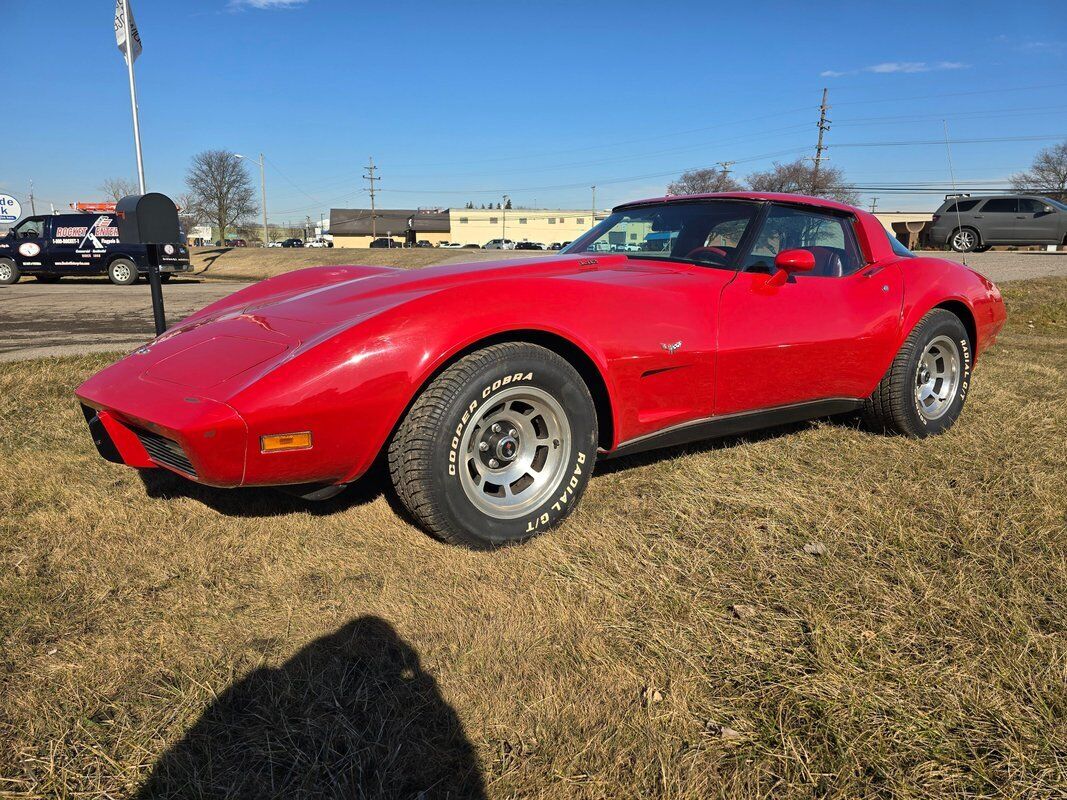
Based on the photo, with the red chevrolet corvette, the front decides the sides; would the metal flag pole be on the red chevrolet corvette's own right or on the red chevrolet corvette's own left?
on the red chevrolet corvette's own right

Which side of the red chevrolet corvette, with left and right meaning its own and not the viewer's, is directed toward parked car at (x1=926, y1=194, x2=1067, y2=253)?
back

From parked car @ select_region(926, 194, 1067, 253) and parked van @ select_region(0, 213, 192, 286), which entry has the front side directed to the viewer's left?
parked van @ select_region(0, 213, 192, 286)

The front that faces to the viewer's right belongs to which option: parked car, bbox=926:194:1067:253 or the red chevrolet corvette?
the parked car

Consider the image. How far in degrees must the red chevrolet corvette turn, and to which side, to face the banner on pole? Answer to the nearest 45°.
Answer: approximately 90° to its right

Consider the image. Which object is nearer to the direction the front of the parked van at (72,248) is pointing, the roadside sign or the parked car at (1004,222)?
the roadside sign

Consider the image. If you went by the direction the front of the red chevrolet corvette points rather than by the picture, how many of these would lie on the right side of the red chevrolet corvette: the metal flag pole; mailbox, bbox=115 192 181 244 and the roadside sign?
3

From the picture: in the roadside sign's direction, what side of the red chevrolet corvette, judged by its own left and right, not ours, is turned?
right

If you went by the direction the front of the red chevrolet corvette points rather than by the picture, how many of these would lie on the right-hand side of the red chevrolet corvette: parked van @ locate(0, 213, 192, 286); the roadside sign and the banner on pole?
3

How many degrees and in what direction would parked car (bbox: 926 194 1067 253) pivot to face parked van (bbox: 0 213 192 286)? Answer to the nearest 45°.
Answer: approximately 135° to its right

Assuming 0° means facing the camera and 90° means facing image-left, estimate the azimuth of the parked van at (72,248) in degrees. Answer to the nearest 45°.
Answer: approximately 90°

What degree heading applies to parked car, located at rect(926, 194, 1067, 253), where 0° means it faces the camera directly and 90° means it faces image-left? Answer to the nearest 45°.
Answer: approximately 270°

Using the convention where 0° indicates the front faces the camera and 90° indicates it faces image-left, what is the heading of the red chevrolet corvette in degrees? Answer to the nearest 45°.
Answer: approximately 45°
